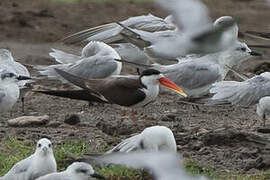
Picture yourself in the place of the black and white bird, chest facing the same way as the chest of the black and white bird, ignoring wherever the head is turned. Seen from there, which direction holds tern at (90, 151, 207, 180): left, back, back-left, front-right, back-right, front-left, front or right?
right

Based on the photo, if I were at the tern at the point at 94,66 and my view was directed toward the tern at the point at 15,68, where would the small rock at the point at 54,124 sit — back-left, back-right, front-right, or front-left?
front-left

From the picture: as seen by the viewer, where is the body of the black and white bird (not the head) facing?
to the viewer's right

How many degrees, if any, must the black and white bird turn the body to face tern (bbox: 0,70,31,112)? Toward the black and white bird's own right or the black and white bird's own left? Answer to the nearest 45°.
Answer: approximately 180°

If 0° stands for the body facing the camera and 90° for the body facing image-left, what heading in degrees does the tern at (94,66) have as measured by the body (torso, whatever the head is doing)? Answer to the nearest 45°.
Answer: approximately 270°

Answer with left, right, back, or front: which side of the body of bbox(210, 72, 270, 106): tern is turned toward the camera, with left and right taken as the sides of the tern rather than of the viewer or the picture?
right

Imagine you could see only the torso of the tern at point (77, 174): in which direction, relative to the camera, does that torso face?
to the viewer's right

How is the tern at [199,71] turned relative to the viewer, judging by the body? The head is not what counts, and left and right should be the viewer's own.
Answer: facing to the right of the viewer
